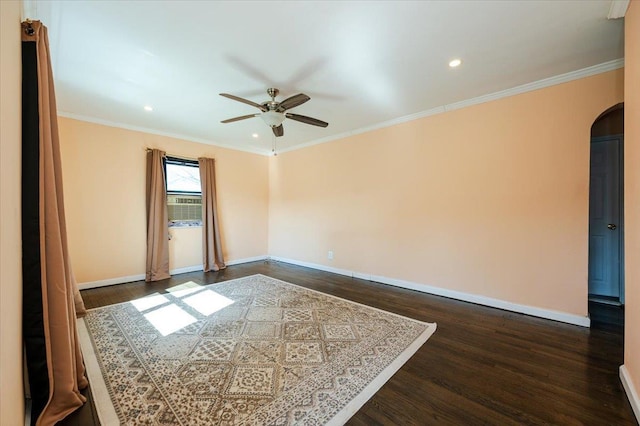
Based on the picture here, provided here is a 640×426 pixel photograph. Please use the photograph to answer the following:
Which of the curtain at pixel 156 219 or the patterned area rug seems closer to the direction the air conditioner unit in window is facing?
the patterned area rug

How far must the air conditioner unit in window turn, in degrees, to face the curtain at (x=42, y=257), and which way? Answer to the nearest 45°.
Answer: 0° — it already faces it

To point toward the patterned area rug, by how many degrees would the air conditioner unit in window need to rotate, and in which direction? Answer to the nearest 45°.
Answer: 0° — it already faces it

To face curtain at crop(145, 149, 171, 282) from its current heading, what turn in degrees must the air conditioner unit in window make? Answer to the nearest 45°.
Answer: approximately 45° to its right

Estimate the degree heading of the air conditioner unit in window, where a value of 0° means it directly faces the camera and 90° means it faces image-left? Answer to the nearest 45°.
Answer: approximately 0°

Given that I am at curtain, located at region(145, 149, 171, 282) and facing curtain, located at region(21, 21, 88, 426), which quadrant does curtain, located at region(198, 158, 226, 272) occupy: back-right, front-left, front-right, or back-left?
back-left
